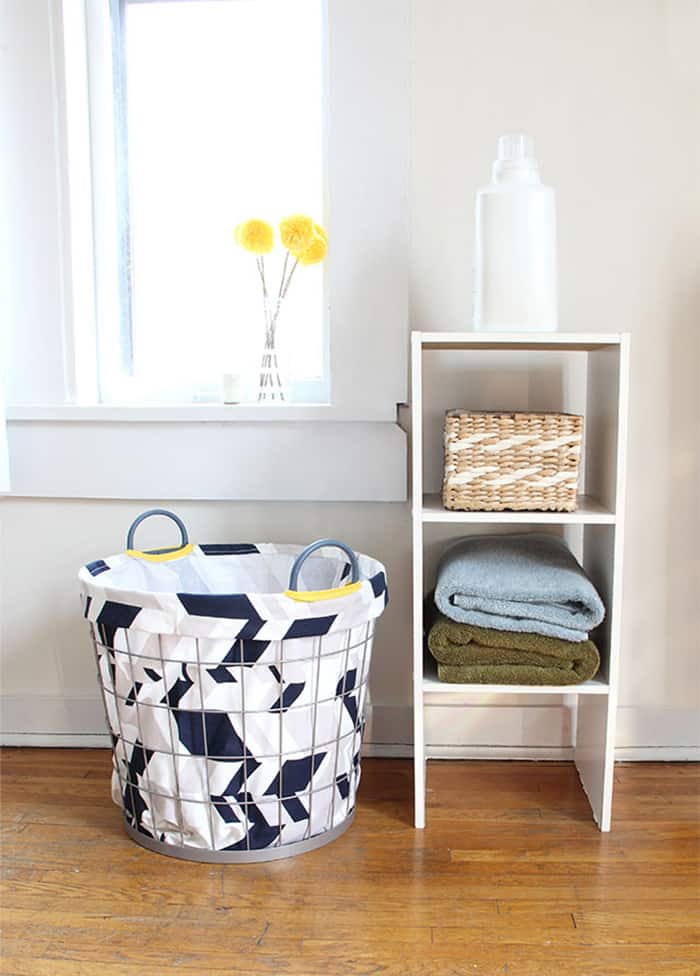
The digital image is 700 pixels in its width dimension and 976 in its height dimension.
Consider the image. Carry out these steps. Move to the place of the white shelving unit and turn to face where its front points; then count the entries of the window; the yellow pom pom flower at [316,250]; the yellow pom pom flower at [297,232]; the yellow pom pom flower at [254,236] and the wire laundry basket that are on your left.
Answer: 0

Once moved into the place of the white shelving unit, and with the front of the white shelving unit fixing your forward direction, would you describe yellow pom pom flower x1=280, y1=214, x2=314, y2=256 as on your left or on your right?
on your right

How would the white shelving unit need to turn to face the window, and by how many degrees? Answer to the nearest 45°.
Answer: approximately 135° to its right

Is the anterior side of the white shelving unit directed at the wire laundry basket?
no

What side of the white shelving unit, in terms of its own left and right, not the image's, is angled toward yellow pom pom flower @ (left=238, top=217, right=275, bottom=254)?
right

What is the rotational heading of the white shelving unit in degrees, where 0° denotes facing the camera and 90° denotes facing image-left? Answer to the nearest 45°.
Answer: approximately 0°

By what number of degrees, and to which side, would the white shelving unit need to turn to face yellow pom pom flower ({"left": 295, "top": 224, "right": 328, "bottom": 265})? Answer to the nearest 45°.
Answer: approximately 135° to its right

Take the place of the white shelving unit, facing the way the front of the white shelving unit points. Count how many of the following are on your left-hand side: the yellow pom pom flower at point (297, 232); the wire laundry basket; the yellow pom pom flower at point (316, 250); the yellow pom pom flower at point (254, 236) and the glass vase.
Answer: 0

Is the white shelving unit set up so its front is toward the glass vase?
no

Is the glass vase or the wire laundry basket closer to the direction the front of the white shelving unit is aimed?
the wire laundry basket
